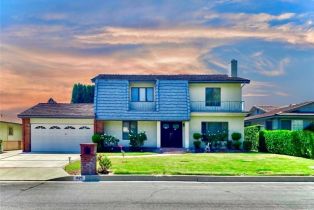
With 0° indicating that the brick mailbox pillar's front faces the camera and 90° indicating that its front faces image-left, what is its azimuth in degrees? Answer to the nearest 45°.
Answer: approximately 0°

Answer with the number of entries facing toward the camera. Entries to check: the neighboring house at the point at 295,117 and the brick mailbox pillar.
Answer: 2

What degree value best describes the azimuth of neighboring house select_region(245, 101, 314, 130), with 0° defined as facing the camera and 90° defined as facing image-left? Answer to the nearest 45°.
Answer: approximately 0°

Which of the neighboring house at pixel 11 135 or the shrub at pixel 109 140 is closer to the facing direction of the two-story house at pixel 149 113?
the shrub

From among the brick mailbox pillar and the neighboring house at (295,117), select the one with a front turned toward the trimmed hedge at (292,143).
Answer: the neighboring house

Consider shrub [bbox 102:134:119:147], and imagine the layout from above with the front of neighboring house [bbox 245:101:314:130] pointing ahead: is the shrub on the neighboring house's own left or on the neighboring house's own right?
on the neighboring house's own right
